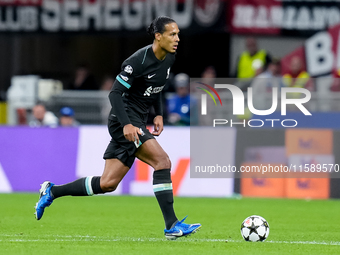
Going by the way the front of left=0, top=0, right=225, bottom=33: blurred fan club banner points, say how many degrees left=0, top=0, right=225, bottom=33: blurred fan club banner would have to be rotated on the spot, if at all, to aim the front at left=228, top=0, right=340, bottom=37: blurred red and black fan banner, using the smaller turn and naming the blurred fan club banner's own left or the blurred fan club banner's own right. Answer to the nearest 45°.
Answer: approximately 90° to the blurred fan club banner's own left

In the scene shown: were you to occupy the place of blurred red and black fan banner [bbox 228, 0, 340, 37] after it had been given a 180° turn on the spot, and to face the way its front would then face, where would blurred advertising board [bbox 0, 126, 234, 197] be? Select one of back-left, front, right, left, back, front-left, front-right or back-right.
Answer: back-left

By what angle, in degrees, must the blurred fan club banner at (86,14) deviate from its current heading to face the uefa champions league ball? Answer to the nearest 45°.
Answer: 0° — it already faces it

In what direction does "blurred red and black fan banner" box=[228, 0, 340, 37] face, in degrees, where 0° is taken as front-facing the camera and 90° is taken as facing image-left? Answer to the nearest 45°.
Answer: approximately 0°

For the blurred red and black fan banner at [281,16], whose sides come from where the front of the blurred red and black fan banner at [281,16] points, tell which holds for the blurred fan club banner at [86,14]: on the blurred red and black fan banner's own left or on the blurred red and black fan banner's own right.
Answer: on the blurred red and black fan banner's own right
